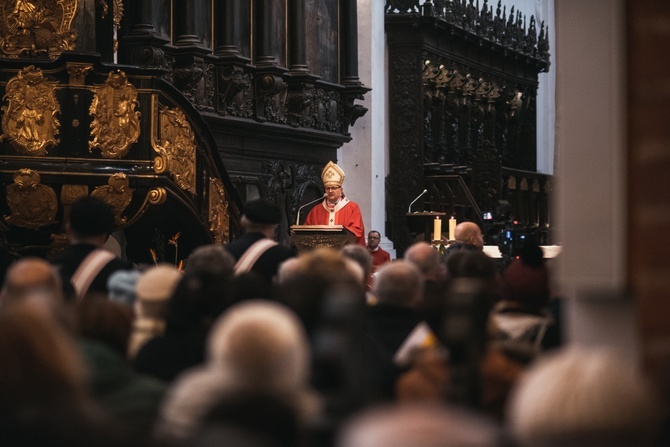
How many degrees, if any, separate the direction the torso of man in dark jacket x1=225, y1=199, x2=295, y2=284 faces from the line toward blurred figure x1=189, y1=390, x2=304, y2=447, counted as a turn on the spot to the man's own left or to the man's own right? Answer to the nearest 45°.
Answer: approximately 180°

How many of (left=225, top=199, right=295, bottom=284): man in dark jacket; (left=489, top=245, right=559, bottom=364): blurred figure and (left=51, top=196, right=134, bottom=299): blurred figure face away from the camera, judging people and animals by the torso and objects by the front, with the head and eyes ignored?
3

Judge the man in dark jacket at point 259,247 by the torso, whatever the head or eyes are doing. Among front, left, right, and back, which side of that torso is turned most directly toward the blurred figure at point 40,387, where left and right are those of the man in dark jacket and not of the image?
back

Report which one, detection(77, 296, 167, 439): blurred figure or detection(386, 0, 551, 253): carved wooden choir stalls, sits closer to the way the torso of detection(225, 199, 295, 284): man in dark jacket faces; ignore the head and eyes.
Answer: the carved wooden choir stalls

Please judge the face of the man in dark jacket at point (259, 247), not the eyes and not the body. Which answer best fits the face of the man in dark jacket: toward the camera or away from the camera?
away from the camera

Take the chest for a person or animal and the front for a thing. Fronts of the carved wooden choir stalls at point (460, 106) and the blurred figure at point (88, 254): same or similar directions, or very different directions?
very different directions

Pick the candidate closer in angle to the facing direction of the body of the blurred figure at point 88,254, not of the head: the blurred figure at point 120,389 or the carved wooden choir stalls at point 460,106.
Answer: the carved wooden choir stalls

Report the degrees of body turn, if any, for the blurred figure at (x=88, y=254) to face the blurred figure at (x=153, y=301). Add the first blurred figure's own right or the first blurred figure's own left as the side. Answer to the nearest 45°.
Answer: approximately 180°

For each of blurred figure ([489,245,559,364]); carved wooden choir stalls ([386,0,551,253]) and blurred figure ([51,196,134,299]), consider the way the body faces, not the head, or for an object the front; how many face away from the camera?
2

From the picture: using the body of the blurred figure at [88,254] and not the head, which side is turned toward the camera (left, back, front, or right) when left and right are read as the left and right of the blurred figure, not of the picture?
back

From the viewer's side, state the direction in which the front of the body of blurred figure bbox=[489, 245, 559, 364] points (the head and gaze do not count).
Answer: away from the camera

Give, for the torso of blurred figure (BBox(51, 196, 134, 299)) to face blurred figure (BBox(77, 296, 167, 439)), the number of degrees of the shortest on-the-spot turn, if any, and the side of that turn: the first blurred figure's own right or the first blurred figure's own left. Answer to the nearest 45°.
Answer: approximately 180°

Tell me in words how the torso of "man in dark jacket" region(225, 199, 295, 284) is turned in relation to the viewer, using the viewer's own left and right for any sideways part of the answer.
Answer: facing away from the viewer

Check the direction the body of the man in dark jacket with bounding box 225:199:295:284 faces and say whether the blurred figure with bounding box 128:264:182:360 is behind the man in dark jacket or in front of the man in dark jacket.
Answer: behind
